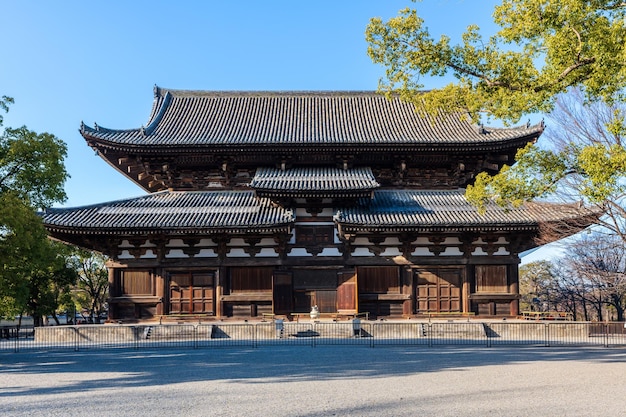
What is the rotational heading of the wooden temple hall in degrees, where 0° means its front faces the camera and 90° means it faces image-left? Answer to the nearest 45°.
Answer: approximately 0°

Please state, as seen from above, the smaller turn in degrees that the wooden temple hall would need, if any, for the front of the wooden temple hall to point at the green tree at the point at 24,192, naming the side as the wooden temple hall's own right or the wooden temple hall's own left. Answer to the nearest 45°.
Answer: approximately 45° to the wooden temple hall's own right

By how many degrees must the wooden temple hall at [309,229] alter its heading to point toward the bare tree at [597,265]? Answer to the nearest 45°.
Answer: approximately 135° to its left

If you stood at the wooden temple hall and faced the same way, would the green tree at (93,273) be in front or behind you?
behind

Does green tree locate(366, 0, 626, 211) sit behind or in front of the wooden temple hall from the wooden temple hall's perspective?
in front

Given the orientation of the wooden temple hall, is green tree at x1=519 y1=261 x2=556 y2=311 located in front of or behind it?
behind

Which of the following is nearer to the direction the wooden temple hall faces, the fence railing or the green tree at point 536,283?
the fence railing

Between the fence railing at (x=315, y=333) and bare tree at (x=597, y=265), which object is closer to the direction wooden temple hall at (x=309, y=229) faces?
the fence railing

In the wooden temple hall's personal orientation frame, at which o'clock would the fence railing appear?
The fence railing is roughly at 12 o'clock from the wooden temple hall.
